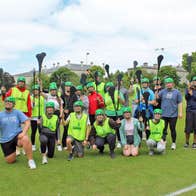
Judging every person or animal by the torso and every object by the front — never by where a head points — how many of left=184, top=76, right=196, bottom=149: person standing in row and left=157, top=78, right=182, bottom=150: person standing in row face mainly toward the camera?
2

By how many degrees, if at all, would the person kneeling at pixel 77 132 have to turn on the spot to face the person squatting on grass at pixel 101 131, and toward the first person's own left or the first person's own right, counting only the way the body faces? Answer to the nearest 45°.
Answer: approximately 90° to the first person's own left

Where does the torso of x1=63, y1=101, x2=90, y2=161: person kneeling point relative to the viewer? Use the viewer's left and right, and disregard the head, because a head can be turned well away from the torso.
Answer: facing the viewer

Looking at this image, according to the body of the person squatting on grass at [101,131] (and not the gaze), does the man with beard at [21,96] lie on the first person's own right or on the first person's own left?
on the first person's own right

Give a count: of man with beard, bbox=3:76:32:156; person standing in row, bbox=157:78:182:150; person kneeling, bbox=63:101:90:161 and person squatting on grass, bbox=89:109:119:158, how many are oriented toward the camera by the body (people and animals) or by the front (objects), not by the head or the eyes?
4

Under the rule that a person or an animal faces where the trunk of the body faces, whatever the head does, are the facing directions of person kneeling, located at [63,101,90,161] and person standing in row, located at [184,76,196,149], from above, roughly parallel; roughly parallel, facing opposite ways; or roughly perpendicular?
roughly parallel

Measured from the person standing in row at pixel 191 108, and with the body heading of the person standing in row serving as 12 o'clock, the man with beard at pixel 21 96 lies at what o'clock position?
The man with beard is roughly at 2 o'clock from the person standing in row.

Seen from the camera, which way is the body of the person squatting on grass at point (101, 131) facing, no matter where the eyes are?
toward the camera

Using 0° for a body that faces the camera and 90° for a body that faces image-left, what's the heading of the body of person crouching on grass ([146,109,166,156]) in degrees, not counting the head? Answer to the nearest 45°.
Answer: approximately 0°

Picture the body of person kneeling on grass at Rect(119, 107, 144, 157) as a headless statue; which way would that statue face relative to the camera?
toward the camera

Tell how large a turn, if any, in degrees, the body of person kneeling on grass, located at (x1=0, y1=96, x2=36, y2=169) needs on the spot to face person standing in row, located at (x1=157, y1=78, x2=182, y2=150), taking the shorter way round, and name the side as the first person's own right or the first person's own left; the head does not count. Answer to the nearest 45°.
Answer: approximately 90° to the first person's own left

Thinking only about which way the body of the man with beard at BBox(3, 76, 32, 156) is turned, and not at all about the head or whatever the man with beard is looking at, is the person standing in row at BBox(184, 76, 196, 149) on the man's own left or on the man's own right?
on the man's own left
